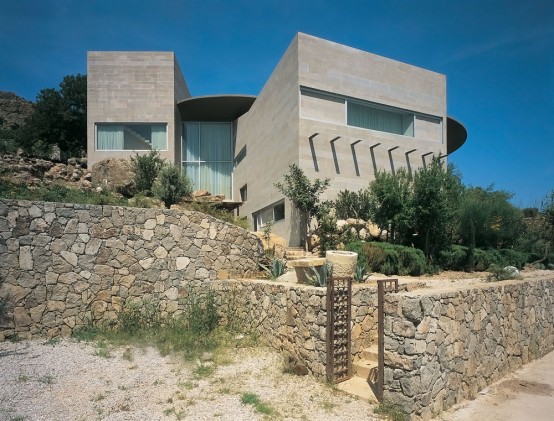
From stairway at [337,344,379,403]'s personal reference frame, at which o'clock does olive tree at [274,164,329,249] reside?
The olive tree is roughly at 4 o'clock from the stairway.

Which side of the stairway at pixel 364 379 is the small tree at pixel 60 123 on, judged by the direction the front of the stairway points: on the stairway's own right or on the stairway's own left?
on the stairway's own right

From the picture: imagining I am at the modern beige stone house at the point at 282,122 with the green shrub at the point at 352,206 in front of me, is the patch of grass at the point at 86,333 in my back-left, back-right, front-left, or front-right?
front-right

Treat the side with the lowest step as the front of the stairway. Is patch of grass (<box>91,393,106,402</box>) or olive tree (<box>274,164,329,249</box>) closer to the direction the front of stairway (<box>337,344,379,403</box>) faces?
the patch of grass

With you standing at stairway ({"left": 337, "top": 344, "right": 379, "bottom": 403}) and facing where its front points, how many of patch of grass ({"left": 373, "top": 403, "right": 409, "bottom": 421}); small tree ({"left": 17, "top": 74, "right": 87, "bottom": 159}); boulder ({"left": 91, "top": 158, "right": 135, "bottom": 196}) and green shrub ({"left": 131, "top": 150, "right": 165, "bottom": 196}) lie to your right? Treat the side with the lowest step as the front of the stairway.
3

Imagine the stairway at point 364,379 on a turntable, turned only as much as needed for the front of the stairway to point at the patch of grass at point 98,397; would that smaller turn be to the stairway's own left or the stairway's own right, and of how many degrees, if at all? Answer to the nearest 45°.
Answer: approximately 45° to the stairway's own right

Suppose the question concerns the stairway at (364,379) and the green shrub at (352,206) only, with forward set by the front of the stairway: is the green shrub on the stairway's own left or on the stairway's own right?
on the stairway's own right

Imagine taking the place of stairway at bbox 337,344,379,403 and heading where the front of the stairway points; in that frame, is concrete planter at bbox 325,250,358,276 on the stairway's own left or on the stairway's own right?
on the stairway's own right

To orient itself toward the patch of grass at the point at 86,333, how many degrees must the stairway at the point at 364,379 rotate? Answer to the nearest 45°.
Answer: approximately 45° to its right

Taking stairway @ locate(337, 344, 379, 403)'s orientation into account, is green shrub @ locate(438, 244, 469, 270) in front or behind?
behind
